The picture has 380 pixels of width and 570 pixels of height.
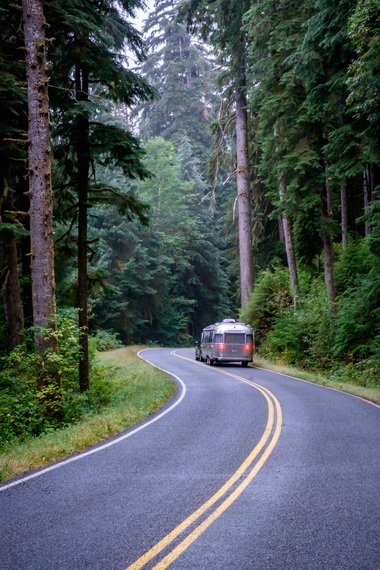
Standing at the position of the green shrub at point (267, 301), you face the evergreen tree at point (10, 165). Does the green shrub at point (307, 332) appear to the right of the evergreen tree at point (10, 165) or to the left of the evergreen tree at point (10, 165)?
left

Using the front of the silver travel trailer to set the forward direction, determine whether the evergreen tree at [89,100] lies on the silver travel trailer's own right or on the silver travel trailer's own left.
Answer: on the silver travel trailer's own left

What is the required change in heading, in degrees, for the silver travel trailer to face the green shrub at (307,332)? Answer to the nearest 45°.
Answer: approximately 135° to its right

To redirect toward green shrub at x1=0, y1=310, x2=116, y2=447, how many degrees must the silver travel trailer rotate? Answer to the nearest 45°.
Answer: approximately 135° to its left

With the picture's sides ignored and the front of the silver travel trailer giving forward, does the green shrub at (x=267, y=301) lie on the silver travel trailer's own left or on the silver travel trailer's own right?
on the silver travel trailer's own right

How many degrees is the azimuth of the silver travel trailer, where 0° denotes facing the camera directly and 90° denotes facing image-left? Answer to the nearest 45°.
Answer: approximately 135°
